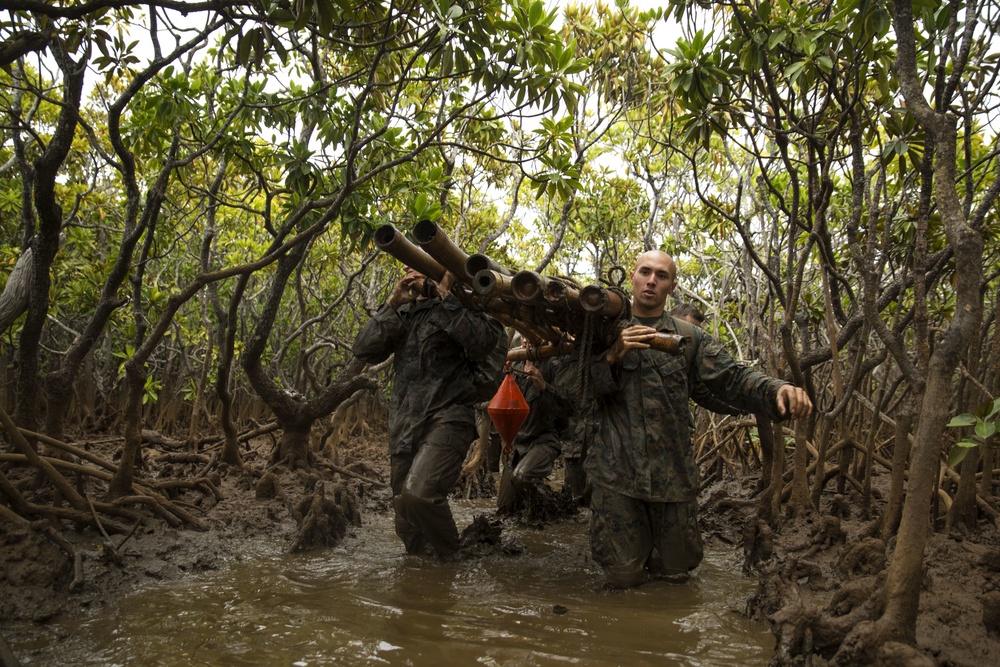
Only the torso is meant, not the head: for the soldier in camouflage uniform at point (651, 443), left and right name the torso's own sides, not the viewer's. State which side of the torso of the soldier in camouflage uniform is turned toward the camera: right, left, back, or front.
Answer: front

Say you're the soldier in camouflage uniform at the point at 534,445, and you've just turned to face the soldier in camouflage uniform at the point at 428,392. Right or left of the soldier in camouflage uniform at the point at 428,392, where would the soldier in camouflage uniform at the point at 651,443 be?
left

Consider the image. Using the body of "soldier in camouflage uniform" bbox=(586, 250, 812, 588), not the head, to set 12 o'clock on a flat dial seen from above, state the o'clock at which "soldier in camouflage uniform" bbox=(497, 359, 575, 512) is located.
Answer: "soldier in camouflage uniform" bbox=(497, 359, 575, 512) is roughly at 5 o'clock from "soldier in camouflage uniform" bbox=(586, 250, 812, 588).

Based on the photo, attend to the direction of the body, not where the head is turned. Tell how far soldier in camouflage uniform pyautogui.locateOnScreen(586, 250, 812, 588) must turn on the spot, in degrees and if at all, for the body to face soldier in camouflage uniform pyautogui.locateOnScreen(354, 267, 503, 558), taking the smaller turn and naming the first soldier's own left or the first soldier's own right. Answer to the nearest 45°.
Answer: approximately 90° to the first soldier's own right

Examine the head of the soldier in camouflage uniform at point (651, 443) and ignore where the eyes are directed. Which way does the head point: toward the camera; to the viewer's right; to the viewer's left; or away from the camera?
toward the camera

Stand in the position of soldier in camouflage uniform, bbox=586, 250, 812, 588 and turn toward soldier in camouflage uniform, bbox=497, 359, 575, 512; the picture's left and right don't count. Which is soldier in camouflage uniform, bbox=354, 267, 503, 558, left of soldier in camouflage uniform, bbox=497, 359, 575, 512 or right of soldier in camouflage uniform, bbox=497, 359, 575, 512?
left
